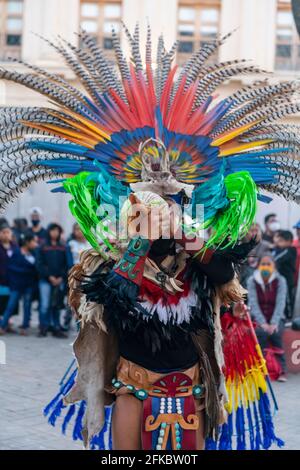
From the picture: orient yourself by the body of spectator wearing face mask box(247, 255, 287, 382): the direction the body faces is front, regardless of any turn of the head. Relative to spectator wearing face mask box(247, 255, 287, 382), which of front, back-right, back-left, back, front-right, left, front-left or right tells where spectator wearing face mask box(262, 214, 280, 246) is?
back

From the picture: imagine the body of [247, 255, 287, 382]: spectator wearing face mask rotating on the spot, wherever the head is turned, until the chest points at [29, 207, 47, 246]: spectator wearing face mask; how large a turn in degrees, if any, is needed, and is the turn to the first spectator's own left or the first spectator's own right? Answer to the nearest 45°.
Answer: approximately 135° to the first spectator's own right

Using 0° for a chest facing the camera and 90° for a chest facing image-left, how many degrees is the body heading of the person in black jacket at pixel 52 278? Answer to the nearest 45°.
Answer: approximately 0°

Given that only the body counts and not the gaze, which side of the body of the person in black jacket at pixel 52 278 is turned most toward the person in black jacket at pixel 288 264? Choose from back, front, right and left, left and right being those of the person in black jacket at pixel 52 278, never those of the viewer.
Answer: left

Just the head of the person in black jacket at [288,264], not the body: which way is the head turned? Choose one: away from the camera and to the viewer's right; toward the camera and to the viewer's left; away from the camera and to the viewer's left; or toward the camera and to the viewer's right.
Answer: toward the camera and to the viewer's left
